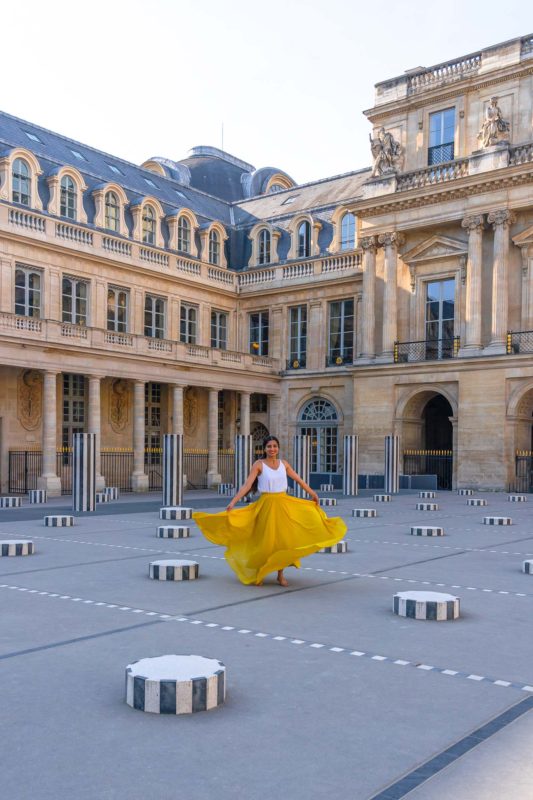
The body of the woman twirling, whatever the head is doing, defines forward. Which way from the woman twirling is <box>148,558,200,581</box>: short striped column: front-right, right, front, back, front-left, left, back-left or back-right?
back-right

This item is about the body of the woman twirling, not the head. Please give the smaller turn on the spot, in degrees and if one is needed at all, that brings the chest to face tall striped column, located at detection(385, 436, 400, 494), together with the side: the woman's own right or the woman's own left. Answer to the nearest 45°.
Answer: approximately 180°

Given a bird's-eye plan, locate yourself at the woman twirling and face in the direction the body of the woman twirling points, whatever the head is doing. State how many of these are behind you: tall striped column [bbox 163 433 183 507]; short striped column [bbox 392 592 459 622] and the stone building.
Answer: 2

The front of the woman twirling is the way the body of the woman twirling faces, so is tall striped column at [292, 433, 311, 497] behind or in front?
behind

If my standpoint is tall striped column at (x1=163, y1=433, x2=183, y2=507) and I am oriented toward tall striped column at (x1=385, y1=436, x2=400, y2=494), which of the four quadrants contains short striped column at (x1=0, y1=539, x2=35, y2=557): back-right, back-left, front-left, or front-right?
back-right

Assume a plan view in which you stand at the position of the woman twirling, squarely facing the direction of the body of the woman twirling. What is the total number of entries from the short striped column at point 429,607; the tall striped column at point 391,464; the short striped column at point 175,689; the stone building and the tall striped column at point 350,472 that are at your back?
3

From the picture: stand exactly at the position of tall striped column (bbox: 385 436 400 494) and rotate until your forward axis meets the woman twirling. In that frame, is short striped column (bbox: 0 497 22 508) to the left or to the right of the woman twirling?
right

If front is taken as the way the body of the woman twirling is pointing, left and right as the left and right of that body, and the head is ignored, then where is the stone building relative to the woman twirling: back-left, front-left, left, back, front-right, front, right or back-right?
back

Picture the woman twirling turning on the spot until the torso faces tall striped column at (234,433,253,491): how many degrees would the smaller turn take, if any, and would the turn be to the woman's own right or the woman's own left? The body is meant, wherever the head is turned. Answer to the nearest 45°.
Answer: approximately 180°

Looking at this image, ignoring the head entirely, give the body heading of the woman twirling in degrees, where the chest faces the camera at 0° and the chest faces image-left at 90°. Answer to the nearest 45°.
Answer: approximately 0°
